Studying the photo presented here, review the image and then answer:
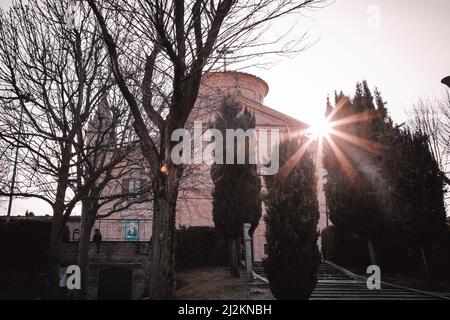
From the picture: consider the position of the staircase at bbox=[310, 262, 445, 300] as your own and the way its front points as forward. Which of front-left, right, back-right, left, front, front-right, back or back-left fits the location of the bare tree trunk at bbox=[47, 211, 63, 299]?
front-right

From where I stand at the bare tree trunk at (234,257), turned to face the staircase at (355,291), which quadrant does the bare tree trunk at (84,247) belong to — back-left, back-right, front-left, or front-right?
back-right

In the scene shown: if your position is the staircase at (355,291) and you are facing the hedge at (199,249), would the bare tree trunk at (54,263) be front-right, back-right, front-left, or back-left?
front-left

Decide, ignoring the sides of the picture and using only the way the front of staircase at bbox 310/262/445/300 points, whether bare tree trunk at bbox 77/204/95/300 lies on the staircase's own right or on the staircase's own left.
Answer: on the staircase's own right

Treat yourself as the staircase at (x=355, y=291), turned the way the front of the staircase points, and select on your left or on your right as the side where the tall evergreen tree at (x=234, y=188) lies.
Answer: on your right

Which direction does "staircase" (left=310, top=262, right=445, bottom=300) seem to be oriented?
toward the camera

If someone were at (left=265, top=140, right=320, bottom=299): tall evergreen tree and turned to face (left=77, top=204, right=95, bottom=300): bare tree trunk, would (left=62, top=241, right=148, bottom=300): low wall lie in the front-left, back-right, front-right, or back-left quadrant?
front-right

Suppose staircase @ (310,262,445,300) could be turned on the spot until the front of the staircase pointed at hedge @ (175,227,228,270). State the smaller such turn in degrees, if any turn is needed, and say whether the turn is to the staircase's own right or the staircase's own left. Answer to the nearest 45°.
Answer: approximately 135° to the staircase's own right
